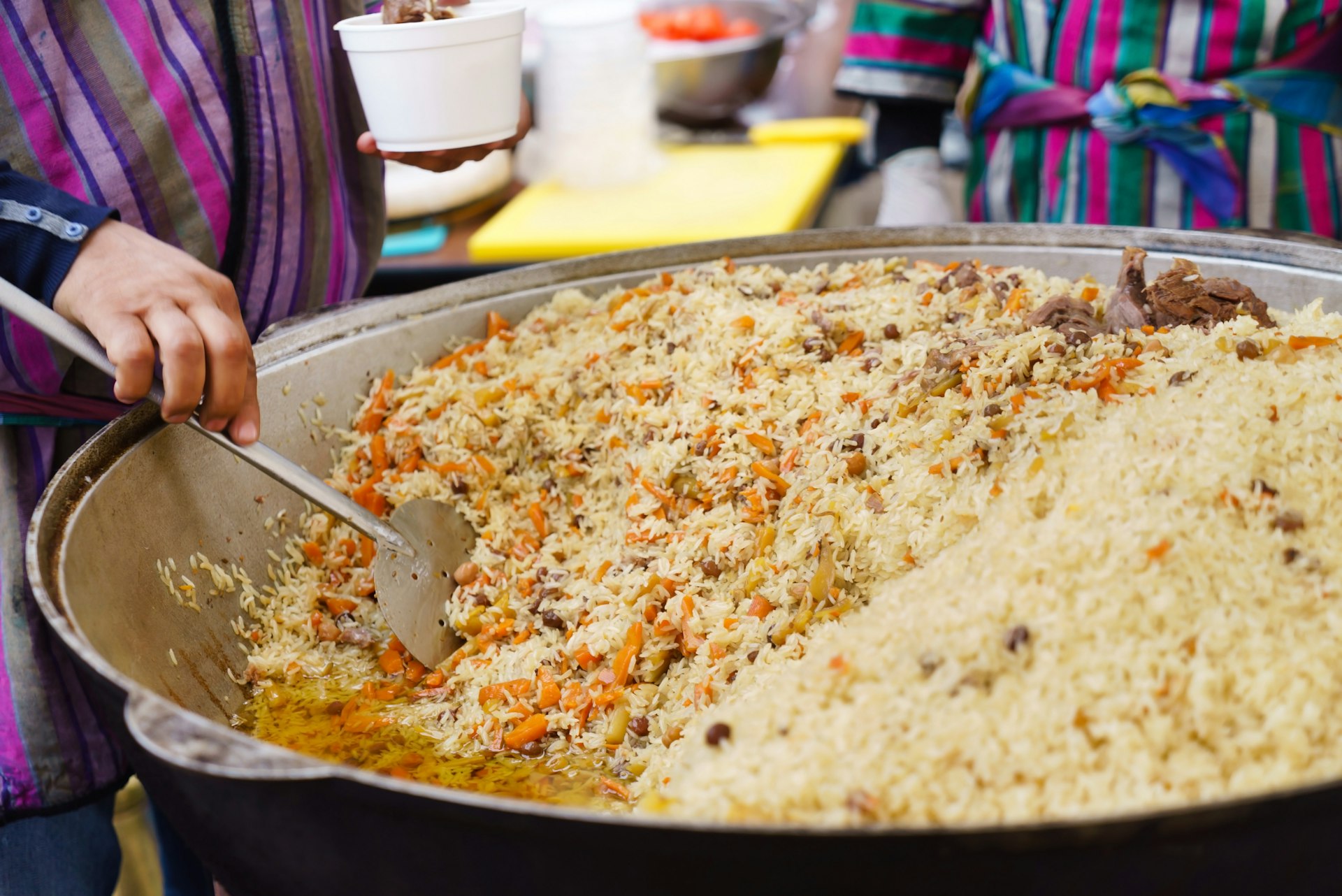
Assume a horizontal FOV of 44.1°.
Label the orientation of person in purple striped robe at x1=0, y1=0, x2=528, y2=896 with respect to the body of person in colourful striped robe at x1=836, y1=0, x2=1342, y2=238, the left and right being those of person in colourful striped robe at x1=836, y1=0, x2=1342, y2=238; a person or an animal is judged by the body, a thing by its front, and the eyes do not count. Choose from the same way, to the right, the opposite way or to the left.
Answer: to the left

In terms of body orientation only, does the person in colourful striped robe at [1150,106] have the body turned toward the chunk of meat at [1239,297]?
yes

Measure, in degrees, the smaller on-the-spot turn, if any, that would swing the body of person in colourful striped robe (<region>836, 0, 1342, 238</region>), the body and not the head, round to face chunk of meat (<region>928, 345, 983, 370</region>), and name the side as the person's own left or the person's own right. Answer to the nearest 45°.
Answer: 0° — they already face it

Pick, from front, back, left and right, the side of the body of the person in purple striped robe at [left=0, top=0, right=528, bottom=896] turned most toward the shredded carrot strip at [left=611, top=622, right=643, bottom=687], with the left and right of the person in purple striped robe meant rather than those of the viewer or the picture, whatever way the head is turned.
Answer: front

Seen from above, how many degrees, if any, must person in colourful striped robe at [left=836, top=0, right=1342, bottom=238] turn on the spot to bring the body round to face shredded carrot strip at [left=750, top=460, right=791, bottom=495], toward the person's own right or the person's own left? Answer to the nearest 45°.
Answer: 0° — they already face it

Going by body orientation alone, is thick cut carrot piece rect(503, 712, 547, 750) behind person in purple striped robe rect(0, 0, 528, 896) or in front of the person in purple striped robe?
in front

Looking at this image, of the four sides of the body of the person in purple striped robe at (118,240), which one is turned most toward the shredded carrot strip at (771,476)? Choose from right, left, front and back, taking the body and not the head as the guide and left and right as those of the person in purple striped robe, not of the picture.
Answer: front

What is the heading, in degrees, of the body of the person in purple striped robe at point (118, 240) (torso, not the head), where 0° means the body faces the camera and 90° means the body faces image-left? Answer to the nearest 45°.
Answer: approximately 315°

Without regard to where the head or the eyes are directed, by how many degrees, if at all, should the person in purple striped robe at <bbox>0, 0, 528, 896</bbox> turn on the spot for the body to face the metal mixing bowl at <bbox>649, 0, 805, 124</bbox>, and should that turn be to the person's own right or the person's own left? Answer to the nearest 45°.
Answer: approximately 90° to the person's own left

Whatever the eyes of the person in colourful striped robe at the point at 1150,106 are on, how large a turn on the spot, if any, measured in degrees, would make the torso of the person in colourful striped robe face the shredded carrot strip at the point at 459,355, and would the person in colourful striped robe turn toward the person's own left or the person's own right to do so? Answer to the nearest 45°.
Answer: approximately 45° to the person's own right

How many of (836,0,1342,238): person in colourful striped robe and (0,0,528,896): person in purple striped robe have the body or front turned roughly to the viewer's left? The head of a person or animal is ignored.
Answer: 0

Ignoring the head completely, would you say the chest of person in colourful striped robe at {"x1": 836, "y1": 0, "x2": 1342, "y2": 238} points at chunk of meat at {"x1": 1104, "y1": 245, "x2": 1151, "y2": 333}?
yes

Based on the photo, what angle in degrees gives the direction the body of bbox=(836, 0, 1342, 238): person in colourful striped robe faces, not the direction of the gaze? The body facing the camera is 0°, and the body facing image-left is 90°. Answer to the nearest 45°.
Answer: approximately 0°

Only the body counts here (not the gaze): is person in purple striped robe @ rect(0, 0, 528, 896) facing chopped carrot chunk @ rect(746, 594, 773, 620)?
yes
